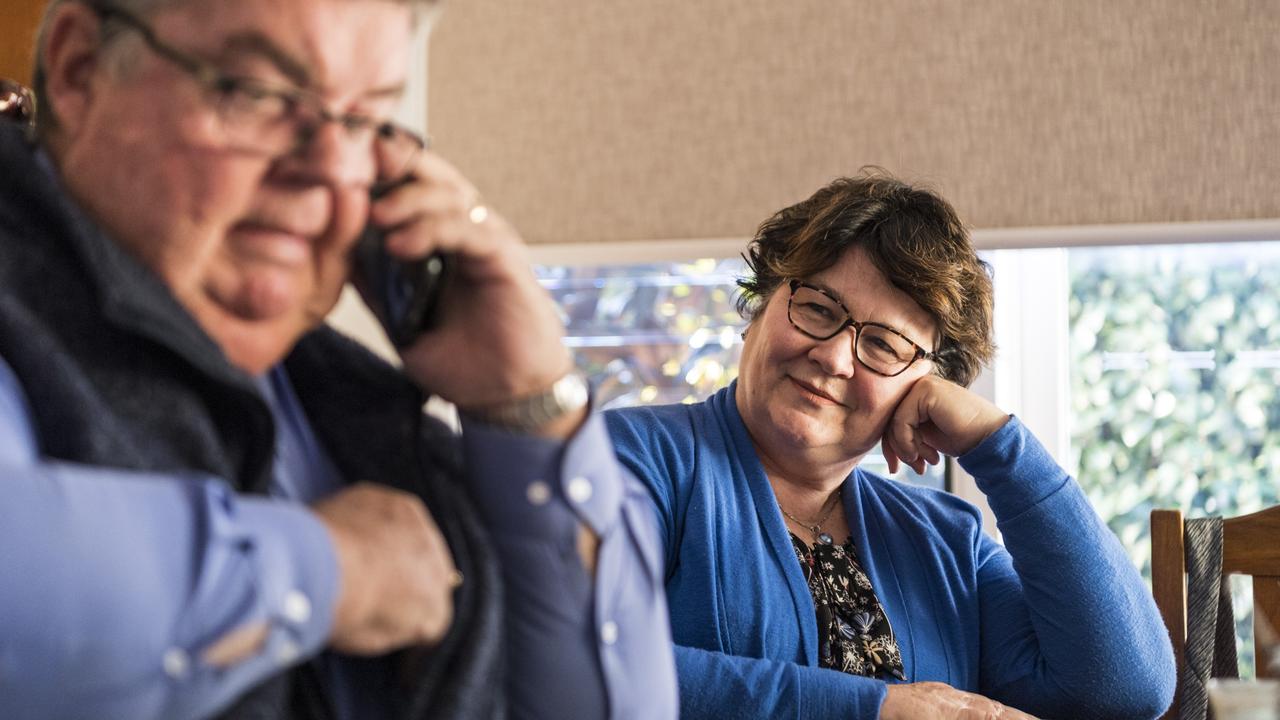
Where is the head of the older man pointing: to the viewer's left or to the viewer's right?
to the viewer's right

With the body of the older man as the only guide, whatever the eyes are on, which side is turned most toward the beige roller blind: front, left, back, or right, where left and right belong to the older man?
left

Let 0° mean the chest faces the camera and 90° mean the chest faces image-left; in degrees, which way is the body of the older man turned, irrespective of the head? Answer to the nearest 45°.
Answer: approximately 315°

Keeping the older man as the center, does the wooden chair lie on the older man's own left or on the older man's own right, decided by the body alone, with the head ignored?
on the older man's own left

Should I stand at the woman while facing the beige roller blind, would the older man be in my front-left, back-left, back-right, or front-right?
back-left

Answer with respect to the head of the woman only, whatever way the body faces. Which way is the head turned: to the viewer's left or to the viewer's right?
to the viewer's left

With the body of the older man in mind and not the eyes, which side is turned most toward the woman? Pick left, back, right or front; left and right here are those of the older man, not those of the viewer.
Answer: left

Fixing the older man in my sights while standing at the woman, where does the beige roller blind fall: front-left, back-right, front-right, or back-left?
back-right
